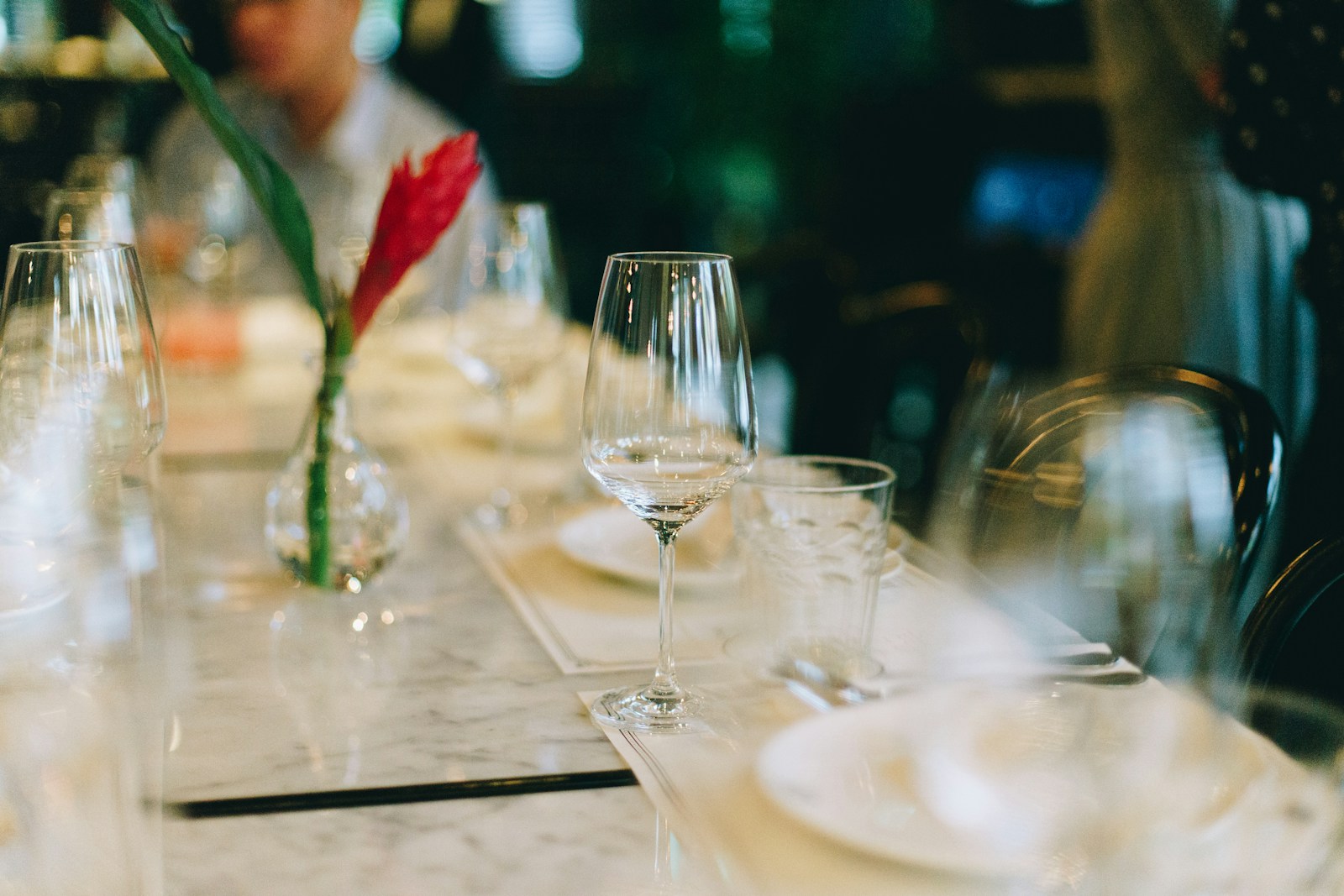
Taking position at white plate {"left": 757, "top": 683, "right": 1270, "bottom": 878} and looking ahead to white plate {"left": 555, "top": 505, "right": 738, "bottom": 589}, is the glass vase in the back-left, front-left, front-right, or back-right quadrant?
front-left

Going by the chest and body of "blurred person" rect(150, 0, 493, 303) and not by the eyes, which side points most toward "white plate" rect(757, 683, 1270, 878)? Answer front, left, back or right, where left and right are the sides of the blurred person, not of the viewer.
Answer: front

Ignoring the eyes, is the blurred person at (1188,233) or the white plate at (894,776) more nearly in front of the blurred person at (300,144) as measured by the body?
the white plate

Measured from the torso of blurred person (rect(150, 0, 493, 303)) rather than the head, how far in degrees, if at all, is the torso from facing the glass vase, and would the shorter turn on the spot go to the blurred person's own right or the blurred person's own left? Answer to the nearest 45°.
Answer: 0° — they already face it

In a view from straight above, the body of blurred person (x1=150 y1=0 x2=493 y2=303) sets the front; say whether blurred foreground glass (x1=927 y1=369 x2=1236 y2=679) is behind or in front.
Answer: in front

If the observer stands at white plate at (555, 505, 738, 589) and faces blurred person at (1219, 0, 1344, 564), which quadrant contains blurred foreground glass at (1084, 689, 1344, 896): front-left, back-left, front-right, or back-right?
back-right

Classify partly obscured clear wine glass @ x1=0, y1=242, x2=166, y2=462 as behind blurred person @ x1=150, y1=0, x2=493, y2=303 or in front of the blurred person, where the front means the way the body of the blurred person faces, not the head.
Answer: in front

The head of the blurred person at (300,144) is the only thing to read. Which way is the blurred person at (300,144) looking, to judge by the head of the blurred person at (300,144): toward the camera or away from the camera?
toward the camera

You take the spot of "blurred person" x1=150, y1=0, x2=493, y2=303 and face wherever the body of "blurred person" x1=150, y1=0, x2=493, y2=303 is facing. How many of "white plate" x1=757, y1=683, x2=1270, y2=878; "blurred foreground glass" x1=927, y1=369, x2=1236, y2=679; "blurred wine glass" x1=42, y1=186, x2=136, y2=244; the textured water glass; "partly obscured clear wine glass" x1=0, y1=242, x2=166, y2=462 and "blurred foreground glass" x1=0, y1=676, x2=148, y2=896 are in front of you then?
6

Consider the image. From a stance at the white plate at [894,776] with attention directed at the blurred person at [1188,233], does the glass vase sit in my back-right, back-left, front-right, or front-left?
front-left

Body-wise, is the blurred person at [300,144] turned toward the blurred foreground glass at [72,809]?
yes

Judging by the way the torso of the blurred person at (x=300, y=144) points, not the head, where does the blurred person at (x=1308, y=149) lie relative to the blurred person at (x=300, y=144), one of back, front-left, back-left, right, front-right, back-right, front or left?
front-left

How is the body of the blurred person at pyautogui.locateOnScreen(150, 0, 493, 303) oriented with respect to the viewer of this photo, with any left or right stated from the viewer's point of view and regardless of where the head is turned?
facing the viewer
